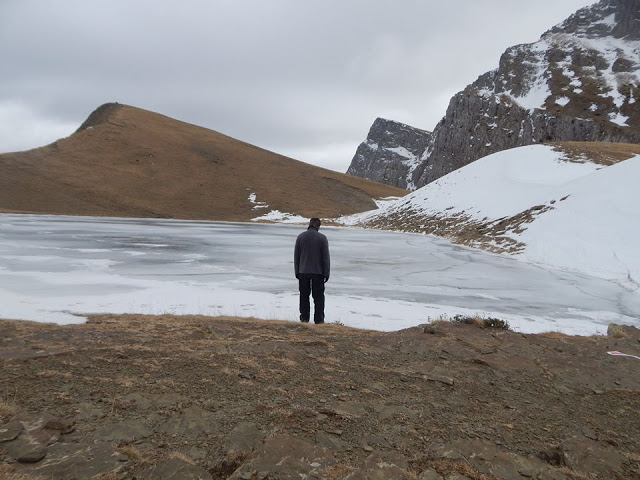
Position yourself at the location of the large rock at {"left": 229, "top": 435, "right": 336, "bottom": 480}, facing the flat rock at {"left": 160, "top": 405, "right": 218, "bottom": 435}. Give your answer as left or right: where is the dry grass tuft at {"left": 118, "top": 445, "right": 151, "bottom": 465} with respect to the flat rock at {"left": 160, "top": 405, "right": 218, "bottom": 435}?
left

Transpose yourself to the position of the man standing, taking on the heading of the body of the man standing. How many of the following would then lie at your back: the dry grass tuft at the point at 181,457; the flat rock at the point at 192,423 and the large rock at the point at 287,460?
3

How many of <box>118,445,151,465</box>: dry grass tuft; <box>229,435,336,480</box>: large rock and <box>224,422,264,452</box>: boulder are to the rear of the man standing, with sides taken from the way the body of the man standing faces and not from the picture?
3

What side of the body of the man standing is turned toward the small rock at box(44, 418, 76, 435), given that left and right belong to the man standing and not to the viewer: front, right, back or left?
back

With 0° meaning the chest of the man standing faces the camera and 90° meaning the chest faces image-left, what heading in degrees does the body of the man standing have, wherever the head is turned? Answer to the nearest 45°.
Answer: approximately 180°

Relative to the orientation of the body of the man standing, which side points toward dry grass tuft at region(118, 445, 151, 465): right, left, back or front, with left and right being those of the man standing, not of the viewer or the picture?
back

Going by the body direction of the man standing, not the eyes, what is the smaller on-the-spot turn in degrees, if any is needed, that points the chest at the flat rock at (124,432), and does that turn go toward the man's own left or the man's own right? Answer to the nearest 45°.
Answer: approximately 180°

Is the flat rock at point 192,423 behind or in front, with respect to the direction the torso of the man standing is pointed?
behind

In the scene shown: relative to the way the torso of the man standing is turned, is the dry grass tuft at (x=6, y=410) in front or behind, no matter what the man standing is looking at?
behind

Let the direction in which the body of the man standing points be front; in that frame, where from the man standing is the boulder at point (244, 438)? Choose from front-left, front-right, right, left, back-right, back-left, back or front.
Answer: back

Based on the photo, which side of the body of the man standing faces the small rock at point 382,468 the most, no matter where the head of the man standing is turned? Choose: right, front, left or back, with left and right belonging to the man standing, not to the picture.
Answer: back

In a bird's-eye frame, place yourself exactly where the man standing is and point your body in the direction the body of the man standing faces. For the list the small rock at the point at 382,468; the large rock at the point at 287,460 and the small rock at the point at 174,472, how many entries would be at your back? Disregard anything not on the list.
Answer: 3

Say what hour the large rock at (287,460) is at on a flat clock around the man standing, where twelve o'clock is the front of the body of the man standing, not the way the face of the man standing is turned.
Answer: The large rock is roughly at 6 o'clock from the man standing.

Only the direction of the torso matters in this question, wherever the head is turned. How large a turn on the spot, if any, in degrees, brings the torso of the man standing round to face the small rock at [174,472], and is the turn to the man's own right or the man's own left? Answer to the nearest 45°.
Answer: approximately 180°

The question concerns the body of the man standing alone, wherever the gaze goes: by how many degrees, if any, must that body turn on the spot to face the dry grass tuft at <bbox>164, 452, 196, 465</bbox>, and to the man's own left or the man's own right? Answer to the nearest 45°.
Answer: approximately 180°
